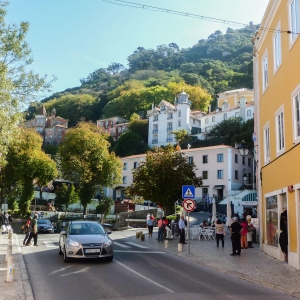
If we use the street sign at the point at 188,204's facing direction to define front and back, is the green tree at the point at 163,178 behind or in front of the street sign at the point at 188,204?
behind

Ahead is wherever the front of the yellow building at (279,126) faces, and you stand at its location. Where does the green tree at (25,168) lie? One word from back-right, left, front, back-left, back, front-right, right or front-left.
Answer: front-right

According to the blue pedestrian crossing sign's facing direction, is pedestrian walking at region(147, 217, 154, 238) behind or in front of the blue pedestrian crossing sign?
behind

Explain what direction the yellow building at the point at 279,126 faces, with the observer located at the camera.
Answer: facing to the left of the viewer

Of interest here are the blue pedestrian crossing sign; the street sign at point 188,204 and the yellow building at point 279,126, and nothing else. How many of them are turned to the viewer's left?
1

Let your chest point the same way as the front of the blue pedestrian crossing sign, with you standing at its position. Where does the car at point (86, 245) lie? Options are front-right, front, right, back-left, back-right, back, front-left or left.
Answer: front-right

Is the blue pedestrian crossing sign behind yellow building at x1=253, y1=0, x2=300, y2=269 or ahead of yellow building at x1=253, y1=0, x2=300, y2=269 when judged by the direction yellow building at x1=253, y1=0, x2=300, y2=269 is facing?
ahead

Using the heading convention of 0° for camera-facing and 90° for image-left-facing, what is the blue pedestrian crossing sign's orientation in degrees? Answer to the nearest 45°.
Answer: approximately 0°

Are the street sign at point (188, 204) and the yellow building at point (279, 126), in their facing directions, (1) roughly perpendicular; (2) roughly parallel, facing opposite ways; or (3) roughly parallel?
roughly perpendicular

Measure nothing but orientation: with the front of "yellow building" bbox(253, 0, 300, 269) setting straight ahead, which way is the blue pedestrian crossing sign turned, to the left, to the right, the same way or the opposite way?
to the left
